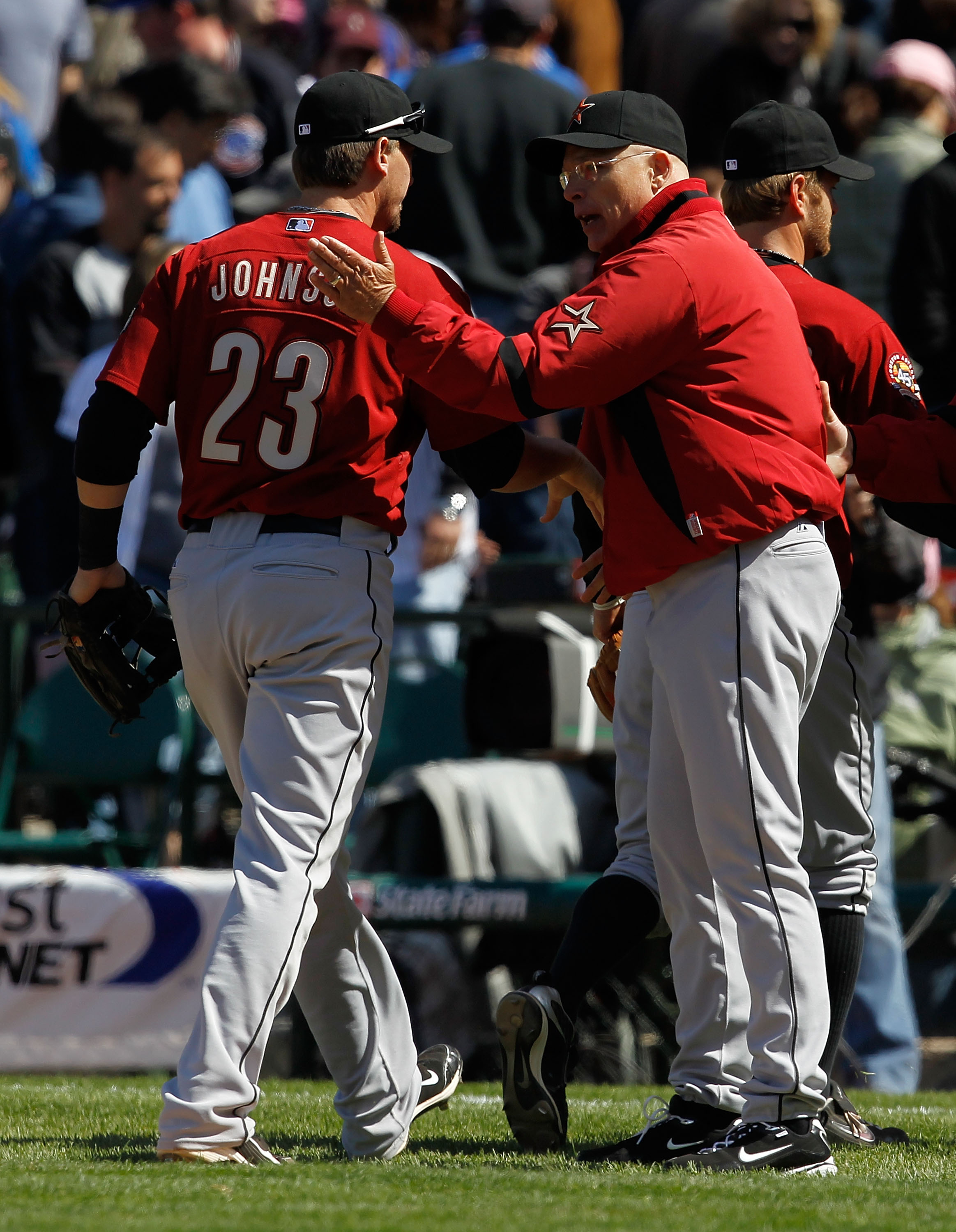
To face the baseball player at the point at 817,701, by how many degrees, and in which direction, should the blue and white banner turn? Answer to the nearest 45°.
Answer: approximately 45° to its left

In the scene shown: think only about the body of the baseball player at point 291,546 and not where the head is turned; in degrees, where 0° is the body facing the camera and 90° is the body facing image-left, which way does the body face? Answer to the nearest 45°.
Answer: approximately 225°

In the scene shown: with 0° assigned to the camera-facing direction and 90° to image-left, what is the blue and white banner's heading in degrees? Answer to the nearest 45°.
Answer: approximately 0°

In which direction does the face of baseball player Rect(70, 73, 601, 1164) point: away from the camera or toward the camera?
away from the camera

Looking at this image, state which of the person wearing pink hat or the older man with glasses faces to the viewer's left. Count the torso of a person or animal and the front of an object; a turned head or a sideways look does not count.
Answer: the older man with glasses

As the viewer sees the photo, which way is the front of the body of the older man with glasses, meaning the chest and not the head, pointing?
to the viewer's left

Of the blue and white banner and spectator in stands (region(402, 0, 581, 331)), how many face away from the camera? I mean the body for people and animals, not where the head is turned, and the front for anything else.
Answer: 1

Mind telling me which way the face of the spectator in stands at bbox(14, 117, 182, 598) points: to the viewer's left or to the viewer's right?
to the viewer's right

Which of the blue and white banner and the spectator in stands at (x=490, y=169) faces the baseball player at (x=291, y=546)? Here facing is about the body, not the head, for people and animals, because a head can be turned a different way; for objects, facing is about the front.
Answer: the blue and white banner

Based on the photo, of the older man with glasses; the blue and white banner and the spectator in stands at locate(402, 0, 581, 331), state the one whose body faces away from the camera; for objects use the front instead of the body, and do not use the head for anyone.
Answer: the spectator in stands

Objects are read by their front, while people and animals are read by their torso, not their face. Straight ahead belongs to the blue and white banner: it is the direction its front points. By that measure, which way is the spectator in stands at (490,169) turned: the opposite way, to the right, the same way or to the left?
the opposite way

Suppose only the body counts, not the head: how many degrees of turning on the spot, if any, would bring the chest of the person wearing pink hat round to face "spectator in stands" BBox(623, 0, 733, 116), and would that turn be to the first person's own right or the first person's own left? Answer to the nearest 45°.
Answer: approximately 90° to the first person's own left

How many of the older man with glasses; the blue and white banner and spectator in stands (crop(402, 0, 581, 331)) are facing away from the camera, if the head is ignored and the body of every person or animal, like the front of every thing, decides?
1

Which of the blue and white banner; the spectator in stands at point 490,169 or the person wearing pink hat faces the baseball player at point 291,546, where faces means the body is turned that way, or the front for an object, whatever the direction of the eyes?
the blue and white banner

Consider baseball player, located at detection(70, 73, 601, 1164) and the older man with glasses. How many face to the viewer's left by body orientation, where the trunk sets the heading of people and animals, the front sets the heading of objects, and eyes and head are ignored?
1
